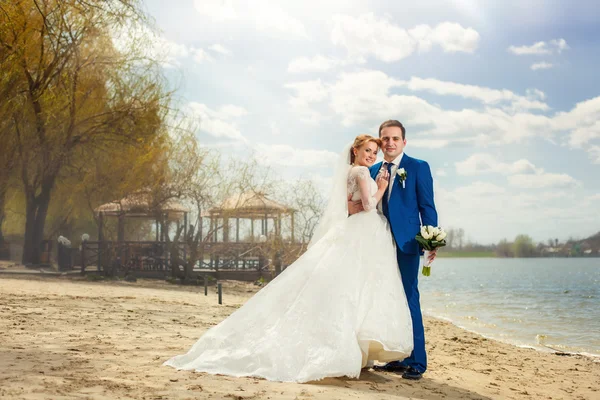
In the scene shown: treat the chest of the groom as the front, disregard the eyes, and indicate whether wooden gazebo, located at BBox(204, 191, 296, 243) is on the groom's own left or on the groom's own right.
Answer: on the groom's own right

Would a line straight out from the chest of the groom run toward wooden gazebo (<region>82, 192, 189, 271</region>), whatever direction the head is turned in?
no

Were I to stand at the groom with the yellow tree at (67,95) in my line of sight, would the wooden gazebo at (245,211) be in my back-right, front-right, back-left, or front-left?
front-right

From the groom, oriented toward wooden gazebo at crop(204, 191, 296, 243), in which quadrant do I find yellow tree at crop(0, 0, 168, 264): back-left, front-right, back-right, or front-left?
front-left

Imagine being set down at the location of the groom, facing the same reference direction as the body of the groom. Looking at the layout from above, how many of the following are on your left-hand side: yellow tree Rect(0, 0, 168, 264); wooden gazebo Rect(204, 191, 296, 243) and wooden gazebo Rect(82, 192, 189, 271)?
0

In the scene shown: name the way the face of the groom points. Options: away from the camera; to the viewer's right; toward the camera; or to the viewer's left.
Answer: toward the camera

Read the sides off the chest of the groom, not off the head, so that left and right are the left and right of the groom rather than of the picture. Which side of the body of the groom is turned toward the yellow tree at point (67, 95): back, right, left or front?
right
